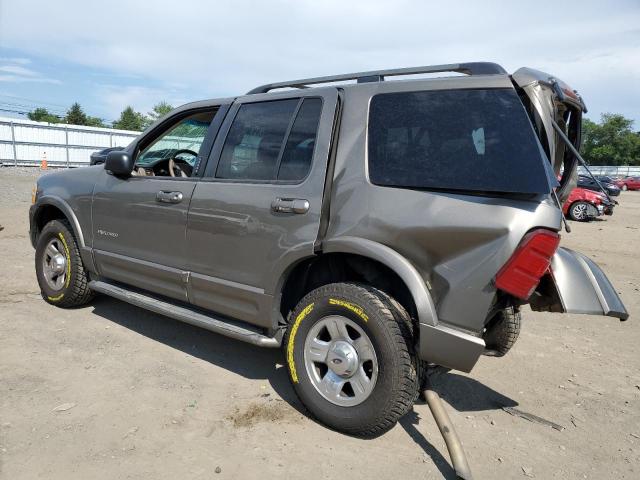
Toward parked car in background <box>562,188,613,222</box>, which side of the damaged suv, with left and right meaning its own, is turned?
right

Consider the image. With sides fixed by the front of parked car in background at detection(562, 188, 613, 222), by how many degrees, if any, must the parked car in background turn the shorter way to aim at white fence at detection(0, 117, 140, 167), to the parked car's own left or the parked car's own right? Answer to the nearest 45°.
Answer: approximately 135° to the parked car's own right

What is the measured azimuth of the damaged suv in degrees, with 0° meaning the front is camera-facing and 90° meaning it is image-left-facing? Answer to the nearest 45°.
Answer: approximately 135°

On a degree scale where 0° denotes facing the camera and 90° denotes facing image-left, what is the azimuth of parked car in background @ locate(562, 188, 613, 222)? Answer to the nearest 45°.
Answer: approximately 315°

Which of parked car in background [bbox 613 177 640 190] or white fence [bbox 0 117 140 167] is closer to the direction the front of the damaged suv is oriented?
the white fence

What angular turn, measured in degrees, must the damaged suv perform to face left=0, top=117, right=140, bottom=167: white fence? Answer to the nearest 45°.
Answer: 0° — it already faces it

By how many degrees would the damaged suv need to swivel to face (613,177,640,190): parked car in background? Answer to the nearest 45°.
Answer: approximately 90° to its right

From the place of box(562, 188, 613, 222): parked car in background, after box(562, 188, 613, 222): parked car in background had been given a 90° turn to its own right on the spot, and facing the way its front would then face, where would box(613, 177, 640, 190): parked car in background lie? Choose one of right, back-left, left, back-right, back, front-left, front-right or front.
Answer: back-right

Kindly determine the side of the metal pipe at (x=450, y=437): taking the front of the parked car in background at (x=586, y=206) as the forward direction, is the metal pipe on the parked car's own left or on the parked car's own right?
on the parked car's own right
